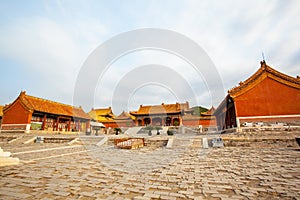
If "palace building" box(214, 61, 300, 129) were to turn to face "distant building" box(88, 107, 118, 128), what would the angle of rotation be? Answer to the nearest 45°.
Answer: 0° — it already faces it

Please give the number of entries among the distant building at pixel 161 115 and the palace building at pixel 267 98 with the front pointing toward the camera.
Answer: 1

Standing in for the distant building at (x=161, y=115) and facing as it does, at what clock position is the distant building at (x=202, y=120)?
the distant building at (x=202, y=120) is roughly at 10 o'clock from the distant building at (x=161, y=115).

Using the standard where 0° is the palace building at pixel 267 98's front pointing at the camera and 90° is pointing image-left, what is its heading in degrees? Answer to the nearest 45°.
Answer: approximately 90°

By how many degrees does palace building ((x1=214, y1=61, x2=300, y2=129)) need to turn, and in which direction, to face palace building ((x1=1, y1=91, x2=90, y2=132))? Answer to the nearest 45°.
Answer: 0° — it already faces it

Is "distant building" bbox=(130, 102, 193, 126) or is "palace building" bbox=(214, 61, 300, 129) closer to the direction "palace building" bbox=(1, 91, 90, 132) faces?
the palace building

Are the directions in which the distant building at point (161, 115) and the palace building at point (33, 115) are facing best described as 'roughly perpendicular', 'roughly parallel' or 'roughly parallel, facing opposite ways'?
roughly perpendicular

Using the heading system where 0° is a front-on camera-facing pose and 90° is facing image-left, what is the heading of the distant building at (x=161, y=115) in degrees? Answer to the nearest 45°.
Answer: approximately 0°

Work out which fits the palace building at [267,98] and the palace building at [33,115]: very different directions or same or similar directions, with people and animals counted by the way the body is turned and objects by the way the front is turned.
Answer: very different directions

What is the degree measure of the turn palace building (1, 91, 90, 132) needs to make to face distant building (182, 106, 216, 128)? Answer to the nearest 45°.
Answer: approximately 45° to its left
